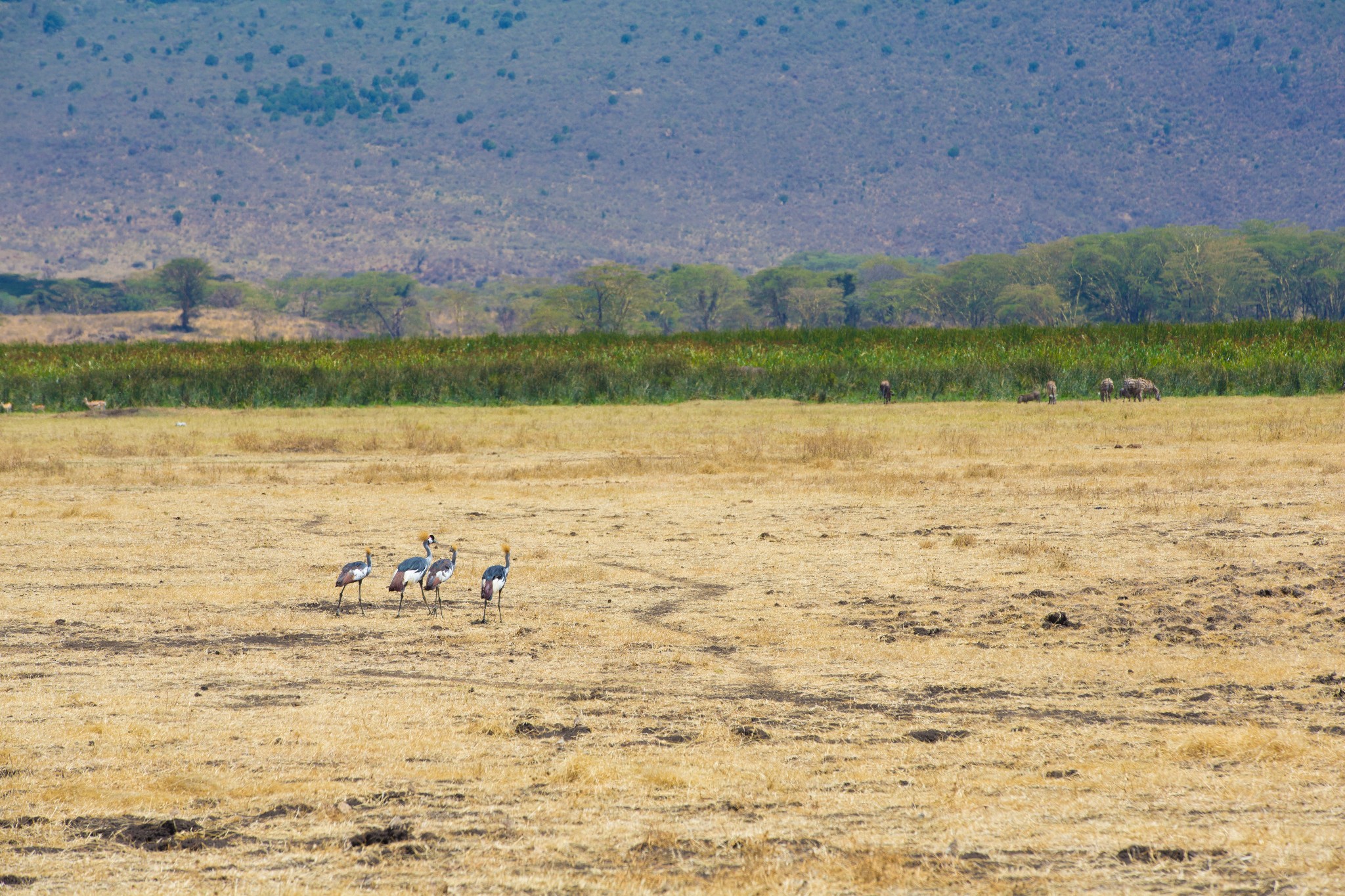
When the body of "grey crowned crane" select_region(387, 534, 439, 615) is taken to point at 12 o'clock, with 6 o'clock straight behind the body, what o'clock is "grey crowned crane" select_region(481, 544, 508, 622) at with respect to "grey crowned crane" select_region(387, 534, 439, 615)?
"grey crowned crane" select_region(481, 544, 508, 622) is roughly at 1 o'clock from "grey crowned crane" select_region(387, 534, 439, 615).

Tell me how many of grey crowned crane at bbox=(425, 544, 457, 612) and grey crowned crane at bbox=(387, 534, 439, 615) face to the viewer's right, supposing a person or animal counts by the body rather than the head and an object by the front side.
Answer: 2

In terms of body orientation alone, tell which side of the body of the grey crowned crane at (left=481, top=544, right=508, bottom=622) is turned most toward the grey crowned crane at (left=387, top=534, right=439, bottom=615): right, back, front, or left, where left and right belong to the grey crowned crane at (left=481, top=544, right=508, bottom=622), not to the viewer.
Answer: left

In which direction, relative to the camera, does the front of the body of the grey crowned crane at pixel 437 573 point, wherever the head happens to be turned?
to the viewer's right

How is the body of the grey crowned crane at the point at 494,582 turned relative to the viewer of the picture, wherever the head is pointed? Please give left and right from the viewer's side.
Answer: facing away from the viewer and to the right of the viewer

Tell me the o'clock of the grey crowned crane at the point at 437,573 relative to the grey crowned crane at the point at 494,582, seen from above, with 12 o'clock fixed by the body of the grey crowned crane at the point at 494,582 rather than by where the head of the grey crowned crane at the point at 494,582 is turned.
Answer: the grey crowned crane at the point at 437,573 is roughly at 9 o'clock from the grey crowned crane at the point at 494,582.

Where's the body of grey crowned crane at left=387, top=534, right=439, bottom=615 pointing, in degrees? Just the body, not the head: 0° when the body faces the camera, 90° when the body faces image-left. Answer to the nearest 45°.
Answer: approximately 270°

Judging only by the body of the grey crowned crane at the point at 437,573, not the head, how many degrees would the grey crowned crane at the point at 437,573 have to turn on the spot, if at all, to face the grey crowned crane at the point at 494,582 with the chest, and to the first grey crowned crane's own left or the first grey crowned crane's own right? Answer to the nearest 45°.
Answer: approximately 45° to the first grey crowned crane's own right
